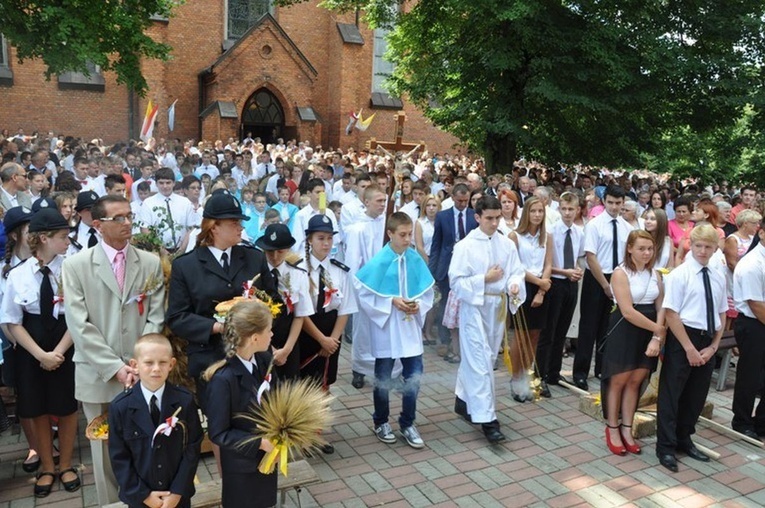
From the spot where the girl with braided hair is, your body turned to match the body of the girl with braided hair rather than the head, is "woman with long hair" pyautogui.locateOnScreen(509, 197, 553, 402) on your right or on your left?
on your left

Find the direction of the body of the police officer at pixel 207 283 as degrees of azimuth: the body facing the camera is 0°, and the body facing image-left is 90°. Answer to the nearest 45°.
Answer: approximately 315°

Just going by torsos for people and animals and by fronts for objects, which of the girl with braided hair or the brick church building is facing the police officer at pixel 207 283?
the brick church building

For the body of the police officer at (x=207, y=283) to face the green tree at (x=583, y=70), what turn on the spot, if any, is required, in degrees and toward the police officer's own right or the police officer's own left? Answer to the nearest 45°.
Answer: approximately 90° to the police officer's own left

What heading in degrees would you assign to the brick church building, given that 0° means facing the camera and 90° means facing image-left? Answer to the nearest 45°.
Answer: approximately 0°

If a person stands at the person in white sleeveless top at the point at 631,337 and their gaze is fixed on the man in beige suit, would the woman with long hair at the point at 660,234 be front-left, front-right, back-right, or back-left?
back-right

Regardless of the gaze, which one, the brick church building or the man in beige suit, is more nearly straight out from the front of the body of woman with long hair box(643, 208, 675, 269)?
the man in beige suit

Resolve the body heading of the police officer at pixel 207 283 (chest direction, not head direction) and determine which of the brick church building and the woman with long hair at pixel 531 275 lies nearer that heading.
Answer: the woman with long hair

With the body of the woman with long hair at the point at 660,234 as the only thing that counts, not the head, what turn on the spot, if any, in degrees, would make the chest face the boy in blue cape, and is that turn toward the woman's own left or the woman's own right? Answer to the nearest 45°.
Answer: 0° — they already face them
